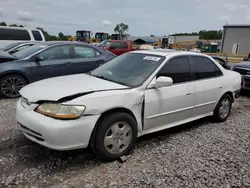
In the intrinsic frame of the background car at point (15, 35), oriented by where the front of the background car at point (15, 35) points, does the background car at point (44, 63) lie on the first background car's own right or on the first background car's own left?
on the first background car's own left

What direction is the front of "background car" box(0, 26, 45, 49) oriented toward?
to the viewer's left

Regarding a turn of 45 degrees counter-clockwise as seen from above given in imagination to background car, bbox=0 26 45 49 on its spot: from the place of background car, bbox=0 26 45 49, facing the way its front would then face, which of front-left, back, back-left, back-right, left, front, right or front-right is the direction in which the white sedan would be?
front-left

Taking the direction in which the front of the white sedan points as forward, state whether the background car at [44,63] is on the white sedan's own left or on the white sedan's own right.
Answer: on the white sedan's own right

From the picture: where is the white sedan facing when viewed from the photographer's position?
facing the viewer and to the left of the viewer
